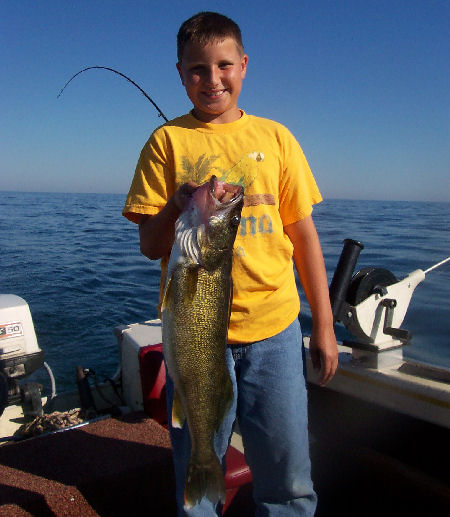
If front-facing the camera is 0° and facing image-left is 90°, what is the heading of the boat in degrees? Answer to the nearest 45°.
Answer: approximately 315°

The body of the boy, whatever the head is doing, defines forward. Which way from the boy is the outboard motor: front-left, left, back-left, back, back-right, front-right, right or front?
back-right
